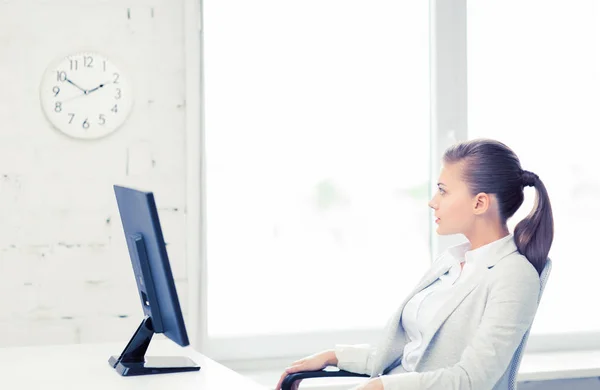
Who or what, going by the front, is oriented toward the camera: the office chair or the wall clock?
the wall clock

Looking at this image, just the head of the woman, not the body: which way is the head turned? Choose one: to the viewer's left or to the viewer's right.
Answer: to the viewer's left

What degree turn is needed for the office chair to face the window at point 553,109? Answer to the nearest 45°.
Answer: approximately 90° to its right

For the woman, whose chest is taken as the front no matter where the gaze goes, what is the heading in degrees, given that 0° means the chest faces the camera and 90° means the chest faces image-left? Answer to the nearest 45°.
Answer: approximately 90°

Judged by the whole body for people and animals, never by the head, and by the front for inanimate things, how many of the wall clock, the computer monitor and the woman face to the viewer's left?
1

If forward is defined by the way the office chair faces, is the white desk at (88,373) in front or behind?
in front

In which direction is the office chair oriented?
to the viewer's left

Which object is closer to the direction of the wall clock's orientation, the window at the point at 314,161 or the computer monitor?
the computer monitor

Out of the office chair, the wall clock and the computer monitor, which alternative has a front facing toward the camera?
the wall clock

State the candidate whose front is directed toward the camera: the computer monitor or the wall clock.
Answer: the wall clock

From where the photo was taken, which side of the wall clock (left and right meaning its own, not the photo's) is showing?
front

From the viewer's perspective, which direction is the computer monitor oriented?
to the viewer's right
